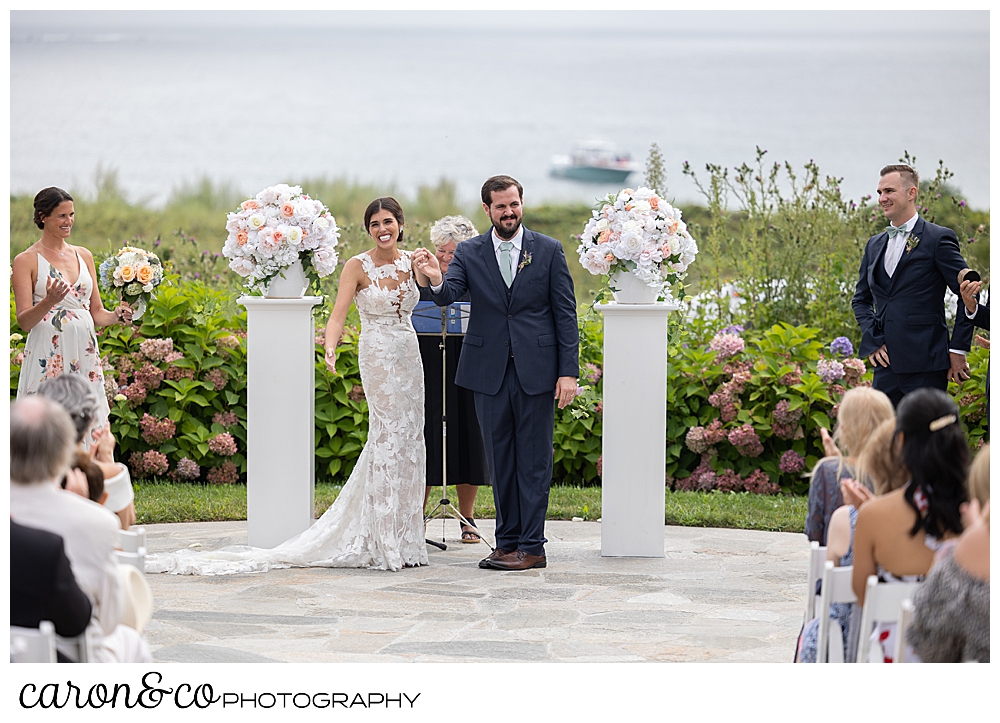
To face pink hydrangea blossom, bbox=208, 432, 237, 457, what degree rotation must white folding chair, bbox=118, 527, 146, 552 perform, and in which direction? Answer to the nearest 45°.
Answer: approximately 45° to its left

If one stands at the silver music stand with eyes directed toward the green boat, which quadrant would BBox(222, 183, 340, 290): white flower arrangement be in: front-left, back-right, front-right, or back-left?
back-left

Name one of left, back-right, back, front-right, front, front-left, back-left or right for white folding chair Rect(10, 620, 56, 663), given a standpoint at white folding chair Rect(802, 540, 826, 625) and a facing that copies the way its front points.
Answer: left

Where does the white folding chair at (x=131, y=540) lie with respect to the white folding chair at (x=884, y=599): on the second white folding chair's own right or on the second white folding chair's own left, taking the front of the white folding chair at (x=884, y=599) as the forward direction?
on the second white folding chair's own left

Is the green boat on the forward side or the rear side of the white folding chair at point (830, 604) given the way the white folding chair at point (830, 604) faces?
on the forward side

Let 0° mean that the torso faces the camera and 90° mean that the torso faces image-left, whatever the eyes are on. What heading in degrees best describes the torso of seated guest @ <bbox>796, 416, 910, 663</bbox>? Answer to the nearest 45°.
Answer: approximately 135°

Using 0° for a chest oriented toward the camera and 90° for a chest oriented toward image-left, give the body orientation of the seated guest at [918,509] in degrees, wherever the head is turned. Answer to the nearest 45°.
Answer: approximately 135°

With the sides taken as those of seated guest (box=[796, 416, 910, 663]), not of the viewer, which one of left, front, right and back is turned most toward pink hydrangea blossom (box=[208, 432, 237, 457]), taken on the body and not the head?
front

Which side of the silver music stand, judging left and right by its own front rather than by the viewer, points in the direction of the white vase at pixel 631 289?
right

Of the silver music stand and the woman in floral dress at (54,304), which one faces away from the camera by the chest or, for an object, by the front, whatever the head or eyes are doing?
the silver music stand

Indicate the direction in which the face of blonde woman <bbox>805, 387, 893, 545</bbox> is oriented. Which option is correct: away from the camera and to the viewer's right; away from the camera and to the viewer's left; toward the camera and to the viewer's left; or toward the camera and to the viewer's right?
away from the camera and to the viewer's left

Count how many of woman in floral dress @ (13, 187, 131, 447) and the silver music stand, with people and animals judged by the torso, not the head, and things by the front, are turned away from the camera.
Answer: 1

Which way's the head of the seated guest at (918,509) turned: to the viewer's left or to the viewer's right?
to the viewer's left

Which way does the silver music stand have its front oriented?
away from the camera

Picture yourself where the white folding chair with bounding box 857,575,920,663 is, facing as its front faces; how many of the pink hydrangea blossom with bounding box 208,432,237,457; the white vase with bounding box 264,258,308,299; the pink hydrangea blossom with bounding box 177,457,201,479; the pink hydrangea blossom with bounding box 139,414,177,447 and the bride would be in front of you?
5

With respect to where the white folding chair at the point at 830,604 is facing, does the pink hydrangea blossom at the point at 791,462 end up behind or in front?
in front

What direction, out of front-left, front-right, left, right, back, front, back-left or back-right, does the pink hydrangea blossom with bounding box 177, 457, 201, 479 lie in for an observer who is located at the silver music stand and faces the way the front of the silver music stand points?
front-left
